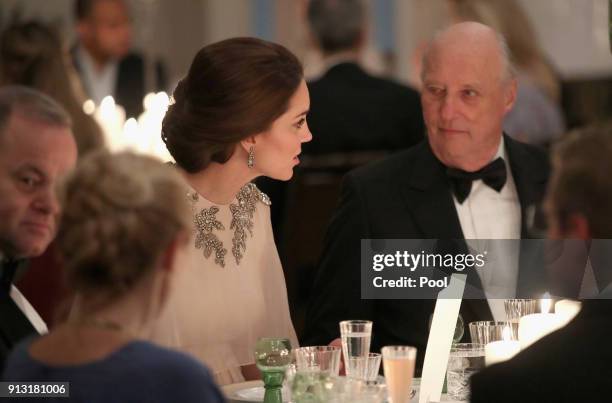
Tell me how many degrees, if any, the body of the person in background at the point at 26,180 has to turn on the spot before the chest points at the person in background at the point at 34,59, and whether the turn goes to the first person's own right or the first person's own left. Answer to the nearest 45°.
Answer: approximately 135° to the first person's own left

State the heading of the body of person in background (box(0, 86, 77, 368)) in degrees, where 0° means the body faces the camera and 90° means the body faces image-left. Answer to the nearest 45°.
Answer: approximately 315°

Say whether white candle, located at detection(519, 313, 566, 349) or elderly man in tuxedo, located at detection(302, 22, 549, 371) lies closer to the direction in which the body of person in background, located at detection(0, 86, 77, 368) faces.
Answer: the white candle

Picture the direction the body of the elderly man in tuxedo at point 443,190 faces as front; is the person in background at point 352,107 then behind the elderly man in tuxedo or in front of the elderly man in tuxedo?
behind

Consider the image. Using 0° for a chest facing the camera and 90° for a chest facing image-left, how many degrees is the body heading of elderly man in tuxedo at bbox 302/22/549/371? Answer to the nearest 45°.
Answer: approximately 315°

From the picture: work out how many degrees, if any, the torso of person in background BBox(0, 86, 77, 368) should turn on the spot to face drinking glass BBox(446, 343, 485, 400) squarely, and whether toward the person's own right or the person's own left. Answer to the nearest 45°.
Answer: approximately 45° to the person's own left

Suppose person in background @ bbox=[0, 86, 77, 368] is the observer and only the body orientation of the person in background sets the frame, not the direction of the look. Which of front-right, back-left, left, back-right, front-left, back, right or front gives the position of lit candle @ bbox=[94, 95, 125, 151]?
back-left

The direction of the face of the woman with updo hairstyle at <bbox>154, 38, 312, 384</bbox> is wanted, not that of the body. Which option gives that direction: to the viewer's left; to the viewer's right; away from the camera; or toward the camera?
to the viewer's right

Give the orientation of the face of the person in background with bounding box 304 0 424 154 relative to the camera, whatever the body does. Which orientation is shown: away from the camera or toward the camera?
away from the camera
